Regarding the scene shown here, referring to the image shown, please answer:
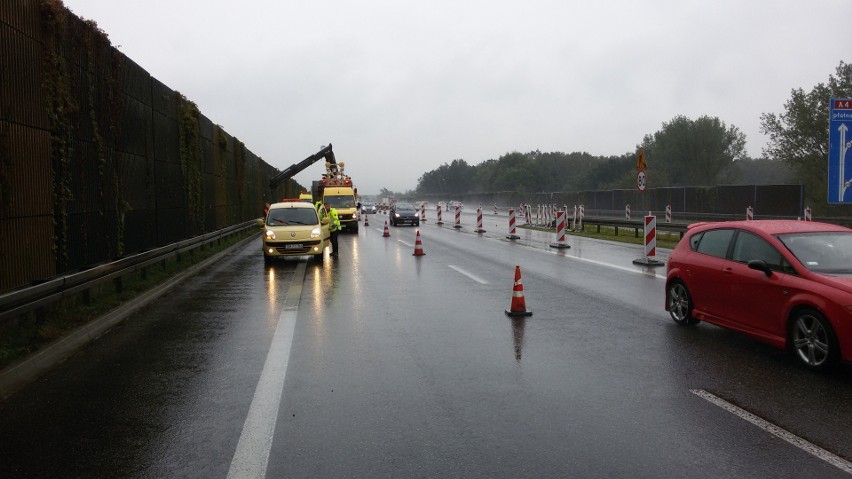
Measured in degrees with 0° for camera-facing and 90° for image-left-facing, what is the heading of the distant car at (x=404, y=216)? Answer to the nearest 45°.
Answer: approximately 0°

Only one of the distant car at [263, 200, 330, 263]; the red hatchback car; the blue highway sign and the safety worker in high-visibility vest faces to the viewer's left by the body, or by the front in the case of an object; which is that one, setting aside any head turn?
the safety worker in high-visibility vest

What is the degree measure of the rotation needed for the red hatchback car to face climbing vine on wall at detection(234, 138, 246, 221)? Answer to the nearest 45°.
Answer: approximately 180°

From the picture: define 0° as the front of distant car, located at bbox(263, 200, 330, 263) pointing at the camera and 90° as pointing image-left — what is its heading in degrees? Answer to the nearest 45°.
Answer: approximately 0°

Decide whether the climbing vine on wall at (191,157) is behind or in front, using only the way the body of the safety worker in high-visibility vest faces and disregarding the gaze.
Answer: in front

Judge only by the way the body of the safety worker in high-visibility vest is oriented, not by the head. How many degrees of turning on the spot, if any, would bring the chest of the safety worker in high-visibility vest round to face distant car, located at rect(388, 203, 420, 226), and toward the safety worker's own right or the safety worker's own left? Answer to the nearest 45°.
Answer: approximately 90° to the safety worker's own right

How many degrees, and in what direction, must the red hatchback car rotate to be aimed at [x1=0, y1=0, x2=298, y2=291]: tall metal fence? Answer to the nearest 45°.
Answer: approximately 135° to its right

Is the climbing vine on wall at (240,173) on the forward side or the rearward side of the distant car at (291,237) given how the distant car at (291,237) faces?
on the rearward side

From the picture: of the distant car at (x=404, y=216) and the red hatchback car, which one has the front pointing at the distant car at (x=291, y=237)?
the distant car at (x=404, y=216)
